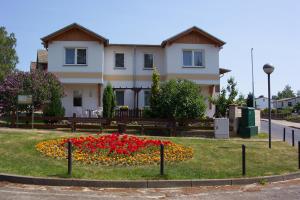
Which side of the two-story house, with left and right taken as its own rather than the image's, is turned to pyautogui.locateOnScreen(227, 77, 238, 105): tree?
left

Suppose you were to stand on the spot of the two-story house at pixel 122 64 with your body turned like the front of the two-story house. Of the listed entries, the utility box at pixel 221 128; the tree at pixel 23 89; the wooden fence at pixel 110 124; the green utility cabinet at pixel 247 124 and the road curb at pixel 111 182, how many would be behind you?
0

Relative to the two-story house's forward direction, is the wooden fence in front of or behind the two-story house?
in front

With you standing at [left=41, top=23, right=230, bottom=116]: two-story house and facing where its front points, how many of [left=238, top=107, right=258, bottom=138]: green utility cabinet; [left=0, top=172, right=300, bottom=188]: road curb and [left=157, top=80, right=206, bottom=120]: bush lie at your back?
0

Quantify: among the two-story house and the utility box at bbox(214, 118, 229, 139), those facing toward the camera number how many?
2

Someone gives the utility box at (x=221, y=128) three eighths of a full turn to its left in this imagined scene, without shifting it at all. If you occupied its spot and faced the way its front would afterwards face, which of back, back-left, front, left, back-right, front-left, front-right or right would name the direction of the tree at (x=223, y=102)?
front-left

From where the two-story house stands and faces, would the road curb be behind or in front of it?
in front

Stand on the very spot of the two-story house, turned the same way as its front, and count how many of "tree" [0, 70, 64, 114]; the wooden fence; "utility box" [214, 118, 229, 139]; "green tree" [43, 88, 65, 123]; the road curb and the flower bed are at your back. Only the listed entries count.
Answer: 0

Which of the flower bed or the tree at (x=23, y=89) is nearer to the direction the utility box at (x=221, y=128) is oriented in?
the flower bed

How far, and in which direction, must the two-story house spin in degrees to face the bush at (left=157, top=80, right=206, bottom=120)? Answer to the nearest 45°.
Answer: approximately 45° to its left

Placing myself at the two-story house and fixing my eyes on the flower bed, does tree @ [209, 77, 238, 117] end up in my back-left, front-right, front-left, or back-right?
front-left

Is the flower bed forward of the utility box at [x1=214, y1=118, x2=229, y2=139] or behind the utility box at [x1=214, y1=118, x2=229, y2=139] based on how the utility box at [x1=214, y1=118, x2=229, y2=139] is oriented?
forward

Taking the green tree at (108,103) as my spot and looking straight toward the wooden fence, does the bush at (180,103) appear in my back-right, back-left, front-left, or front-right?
front-left

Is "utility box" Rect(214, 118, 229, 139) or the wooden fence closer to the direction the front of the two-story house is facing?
the wooden fence

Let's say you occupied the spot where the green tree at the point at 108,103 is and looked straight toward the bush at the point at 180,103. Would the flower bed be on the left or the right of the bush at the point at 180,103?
right

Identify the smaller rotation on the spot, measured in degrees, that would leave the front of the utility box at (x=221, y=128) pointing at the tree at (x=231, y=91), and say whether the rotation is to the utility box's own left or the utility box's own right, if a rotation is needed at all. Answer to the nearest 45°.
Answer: approximately 180°

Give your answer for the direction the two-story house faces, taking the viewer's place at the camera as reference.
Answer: facing the viewer

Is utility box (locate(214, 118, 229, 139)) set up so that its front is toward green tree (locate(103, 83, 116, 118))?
no

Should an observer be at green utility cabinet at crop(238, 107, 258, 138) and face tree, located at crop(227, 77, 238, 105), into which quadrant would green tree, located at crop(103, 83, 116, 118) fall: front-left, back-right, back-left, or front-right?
front-left

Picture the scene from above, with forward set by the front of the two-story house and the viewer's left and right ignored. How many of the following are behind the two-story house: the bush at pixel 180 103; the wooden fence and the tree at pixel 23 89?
0

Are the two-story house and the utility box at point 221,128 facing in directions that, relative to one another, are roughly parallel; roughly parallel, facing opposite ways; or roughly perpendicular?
roughly parallel
